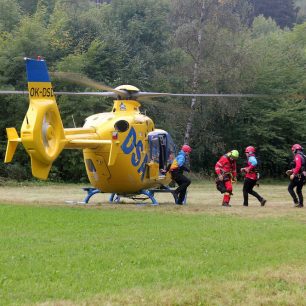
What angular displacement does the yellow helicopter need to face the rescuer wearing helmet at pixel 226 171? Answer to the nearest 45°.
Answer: approximately 45° to its right

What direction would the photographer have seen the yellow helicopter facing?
facing away from the viewer and to the right of the viewer
